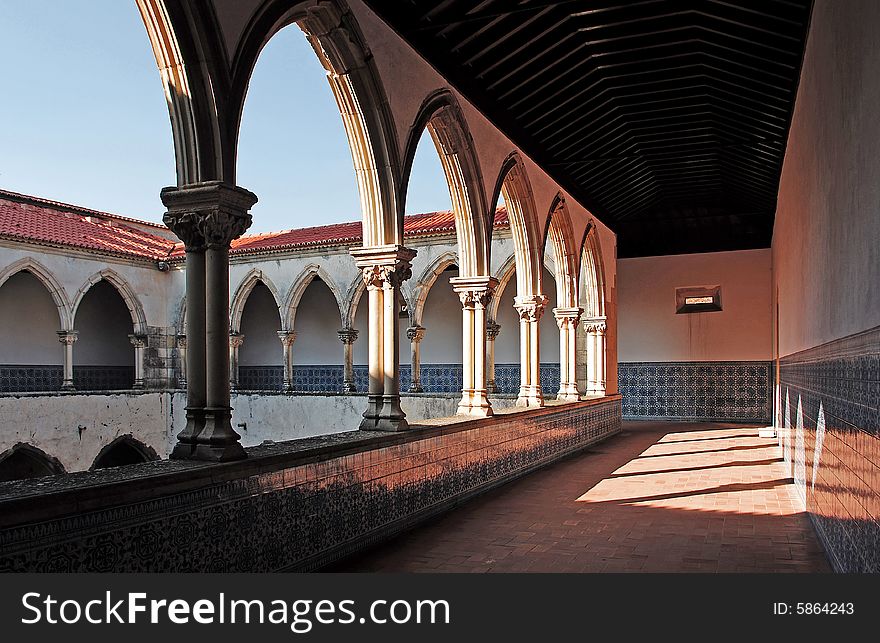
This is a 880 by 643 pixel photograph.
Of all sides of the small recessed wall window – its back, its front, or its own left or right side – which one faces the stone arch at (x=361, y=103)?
front

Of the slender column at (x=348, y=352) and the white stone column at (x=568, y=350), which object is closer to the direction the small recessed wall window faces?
the white stone column

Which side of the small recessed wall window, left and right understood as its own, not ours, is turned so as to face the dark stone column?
front

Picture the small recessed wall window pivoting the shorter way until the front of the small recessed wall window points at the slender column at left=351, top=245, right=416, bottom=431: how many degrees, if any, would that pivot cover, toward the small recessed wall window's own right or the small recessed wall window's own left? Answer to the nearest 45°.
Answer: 0° — it already faces it

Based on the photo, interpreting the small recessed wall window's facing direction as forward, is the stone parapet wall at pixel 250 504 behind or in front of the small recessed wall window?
in front

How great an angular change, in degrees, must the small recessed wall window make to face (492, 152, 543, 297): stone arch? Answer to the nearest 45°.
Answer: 0° — it already faces it

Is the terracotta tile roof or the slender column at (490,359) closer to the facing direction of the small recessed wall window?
the slender column

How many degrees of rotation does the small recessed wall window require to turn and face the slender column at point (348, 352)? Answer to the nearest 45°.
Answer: approximately 90° to its right

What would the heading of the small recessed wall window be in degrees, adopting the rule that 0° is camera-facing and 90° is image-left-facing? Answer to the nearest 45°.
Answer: approximately 0°
